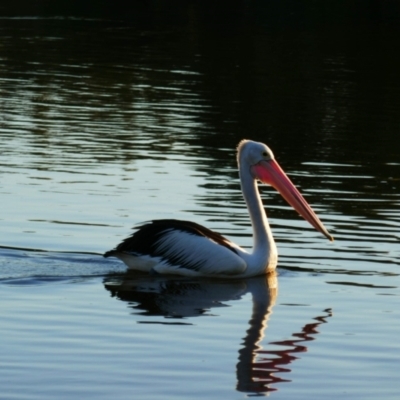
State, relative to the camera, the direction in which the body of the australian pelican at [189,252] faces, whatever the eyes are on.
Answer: to the viewer's right
